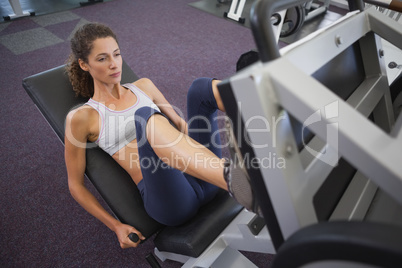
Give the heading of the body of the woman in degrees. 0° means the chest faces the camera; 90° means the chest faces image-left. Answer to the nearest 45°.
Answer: approximately 315°
